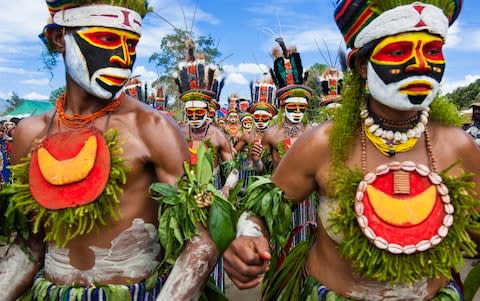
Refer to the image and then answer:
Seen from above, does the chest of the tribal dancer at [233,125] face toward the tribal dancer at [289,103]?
yes

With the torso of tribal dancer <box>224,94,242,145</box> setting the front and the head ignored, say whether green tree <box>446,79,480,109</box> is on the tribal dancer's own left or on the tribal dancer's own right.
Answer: on the tribal dancer's own left

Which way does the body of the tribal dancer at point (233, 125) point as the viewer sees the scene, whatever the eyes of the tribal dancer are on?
toward the camera

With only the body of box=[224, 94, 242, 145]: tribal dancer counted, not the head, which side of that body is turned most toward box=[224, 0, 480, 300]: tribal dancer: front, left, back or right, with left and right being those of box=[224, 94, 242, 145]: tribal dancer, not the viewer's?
front

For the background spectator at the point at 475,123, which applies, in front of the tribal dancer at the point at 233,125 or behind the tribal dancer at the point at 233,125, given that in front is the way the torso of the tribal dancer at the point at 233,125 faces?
in front

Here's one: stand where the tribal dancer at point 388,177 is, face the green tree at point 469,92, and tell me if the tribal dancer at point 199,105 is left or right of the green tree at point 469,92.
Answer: left

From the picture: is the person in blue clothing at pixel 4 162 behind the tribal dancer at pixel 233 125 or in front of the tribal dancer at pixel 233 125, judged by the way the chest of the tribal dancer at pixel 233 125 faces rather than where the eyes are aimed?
in front

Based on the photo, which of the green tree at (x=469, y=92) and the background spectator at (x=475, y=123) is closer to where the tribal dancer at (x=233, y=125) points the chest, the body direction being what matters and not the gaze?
the background spectator

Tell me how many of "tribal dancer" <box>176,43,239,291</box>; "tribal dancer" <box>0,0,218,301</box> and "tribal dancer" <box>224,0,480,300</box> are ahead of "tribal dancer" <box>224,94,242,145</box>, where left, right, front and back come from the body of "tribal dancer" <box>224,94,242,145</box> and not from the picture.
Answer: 3

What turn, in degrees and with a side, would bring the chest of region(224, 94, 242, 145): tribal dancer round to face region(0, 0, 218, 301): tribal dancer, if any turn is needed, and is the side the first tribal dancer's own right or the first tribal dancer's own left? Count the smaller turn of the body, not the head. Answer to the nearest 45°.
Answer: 0° — they already face them
